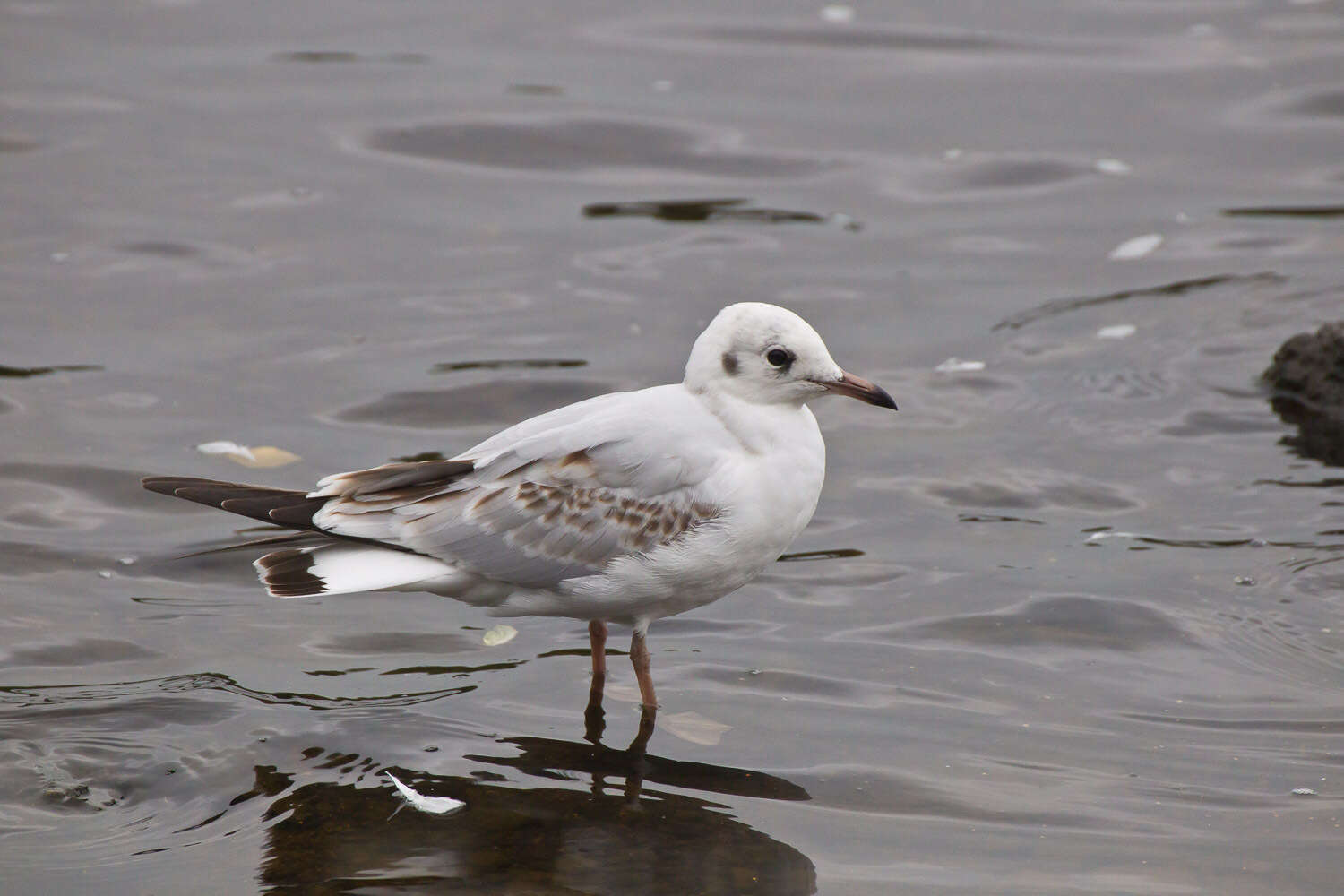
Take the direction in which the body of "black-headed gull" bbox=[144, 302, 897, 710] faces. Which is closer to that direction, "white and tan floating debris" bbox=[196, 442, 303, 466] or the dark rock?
the dark rock

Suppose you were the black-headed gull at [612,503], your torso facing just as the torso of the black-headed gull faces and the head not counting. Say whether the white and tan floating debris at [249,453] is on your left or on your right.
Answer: on your left

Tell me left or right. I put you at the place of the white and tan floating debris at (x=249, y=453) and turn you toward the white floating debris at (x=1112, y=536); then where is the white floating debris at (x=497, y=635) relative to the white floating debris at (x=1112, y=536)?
right

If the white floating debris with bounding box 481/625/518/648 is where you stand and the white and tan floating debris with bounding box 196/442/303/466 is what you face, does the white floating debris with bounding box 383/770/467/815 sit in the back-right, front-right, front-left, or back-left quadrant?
back-left

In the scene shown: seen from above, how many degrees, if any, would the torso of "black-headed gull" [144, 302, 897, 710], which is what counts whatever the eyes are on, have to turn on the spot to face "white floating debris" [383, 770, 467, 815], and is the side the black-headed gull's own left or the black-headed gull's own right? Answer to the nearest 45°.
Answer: approximately 135° to the black-headed gull's own right

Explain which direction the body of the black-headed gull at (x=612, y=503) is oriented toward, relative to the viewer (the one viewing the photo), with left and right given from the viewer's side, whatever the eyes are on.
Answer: facing to the right of the viewer

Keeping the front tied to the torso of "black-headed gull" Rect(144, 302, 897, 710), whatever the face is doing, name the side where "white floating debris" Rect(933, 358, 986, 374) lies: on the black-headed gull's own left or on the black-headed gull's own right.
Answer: on the black-headed gull's own left

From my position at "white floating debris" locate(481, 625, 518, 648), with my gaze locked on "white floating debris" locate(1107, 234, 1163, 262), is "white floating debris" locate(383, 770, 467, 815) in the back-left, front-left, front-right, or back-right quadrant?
back-right

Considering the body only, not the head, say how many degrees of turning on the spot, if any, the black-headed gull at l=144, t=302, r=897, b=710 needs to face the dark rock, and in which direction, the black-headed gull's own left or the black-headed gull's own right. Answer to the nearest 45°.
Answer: approximately 45° to the black-headed gull's own left
